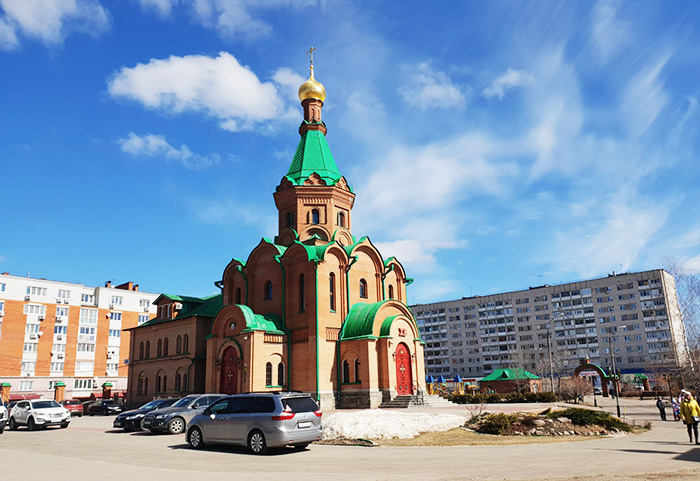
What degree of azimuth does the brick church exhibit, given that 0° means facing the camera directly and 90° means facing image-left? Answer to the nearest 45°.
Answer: approximately 315°

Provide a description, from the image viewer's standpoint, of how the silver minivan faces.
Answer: facing away from the viewer and to the left of the viewer

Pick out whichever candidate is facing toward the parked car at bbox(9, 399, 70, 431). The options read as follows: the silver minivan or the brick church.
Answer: the silver minivan

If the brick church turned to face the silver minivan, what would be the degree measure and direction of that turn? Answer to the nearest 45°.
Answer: approximately 45° to its right

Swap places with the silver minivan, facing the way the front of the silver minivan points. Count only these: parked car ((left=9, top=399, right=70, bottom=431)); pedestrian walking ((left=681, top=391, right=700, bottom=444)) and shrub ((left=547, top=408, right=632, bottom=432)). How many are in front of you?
1

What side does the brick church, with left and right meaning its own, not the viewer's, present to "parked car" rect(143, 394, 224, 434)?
right

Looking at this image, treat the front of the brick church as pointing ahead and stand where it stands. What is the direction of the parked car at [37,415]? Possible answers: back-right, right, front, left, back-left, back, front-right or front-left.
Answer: right
